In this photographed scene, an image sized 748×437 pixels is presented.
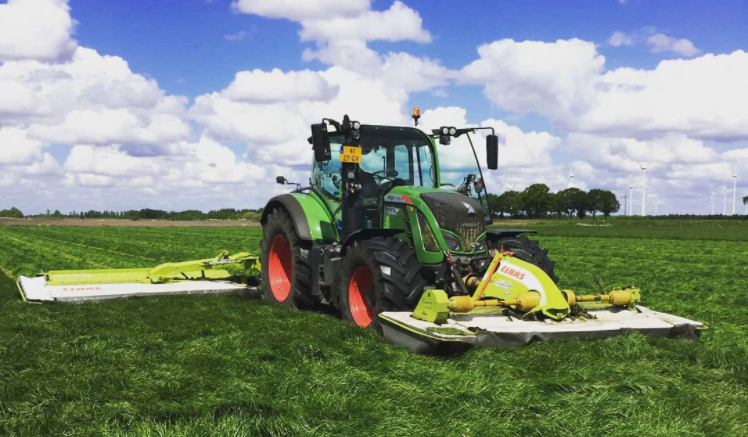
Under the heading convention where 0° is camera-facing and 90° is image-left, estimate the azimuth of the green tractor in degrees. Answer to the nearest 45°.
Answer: approximately 315°
